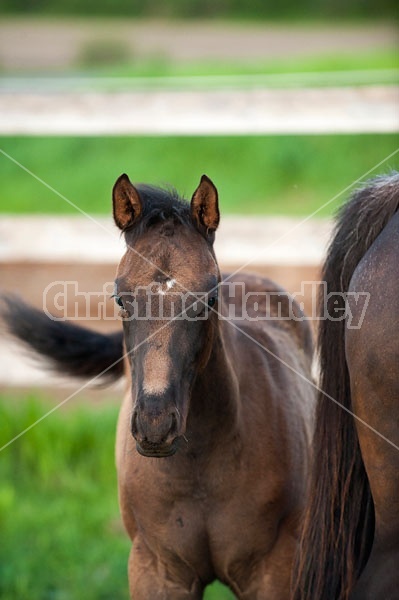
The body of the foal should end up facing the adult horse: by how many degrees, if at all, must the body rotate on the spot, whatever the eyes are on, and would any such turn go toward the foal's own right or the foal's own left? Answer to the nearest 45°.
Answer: approximately 45° to the foal's own left

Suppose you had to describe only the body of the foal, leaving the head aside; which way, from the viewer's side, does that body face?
toward the camera

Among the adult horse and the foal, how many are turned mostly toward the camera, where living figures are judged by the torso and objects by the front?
1
